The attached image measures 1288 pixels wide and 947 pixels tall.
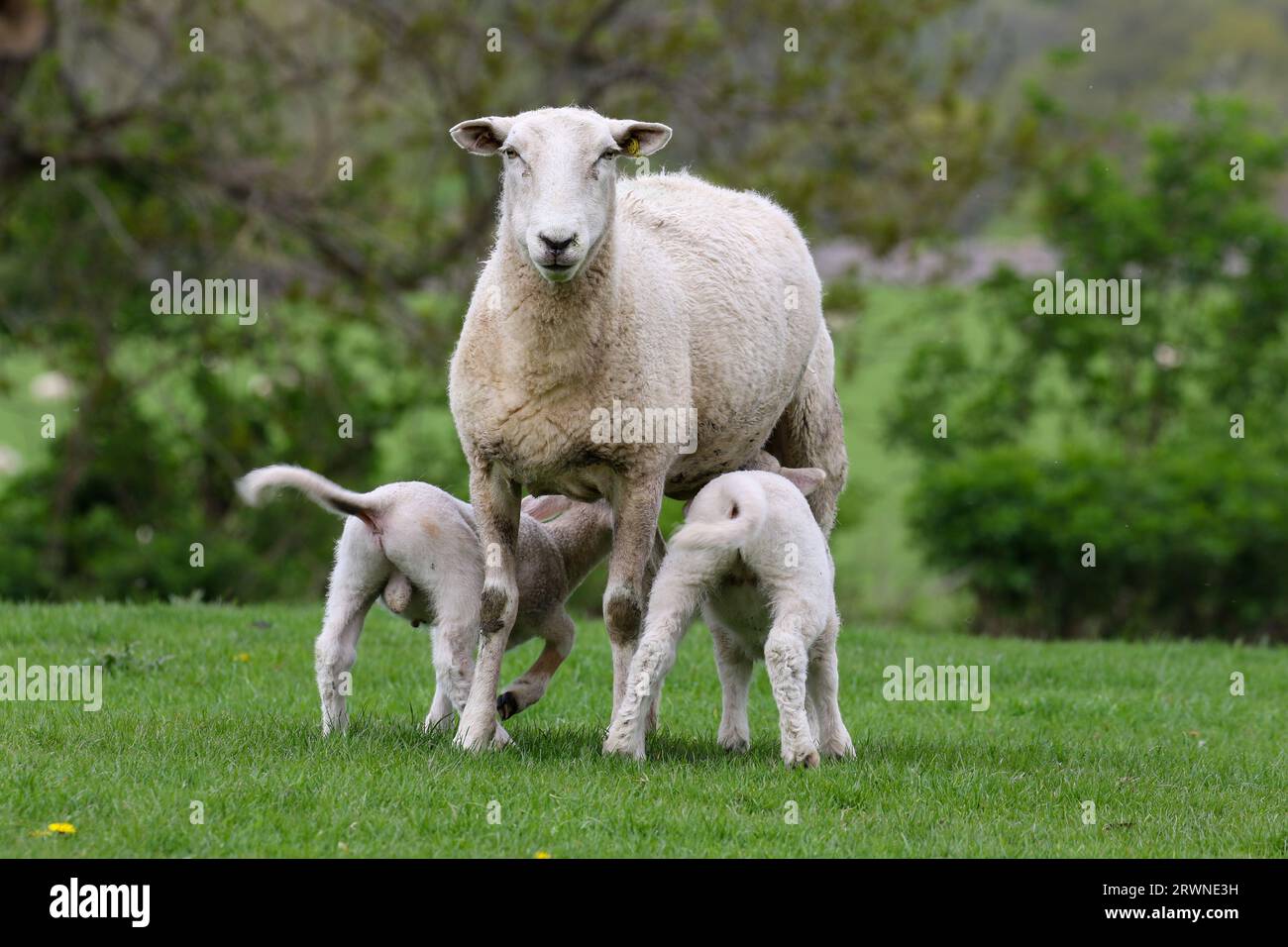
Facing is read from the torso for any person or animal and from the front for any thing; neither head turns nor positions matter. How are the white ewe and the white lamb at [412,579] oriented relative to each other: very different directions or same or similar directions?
very different directions

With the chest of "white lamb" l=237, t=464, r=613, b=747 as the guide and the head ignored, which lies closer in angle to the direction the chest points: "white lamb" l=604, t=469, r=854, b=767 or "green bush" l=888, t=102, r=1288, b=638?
the green bush

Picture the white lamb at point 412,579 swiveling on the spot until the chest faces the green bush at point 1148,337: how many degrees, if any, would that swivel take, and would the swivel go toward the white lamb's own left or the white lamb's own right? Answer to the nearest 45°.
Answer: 0° — it already faces it

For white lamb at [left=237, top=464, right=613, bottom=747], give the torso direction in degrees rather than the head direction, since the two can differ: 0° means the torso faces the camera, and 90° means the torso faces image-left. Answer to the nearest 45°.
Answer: approximately 225°

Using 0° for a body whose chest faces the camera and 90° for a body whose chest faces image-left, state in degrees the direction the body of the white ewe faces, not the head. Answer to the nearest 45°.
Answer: approximately 45°

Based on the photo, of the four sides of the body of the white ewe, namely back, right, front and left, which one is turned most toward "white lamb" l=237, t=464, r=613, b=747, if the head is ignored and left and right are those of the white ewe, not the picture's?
right
